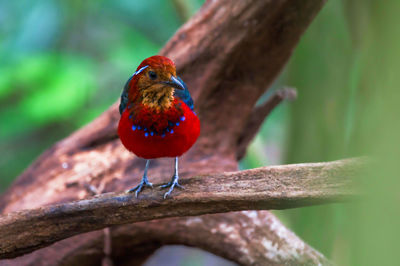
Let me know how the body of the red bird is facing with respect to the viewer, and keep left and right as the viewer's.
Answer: facing the viewer

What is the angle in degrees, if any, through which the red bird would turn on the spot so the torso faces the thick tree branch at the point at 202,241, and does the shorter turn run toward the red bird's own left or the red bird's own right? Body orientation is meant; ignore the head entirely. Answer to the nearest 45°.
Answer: approximately 180°

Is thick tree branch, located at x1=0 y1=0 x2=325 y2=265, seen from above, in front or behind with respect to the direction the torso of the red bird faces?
behind
